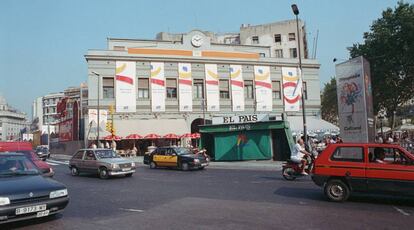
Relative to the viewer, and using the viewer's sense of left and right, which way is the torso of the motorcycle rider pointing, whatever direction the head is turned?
facing to the right of the viewer

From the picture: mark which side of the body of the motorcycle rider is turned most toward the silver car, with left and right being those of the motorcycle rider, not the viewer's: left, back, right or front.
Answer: back

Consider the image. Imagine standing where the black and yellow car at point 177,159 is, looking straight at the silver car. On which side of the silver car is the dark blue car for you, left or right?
left
